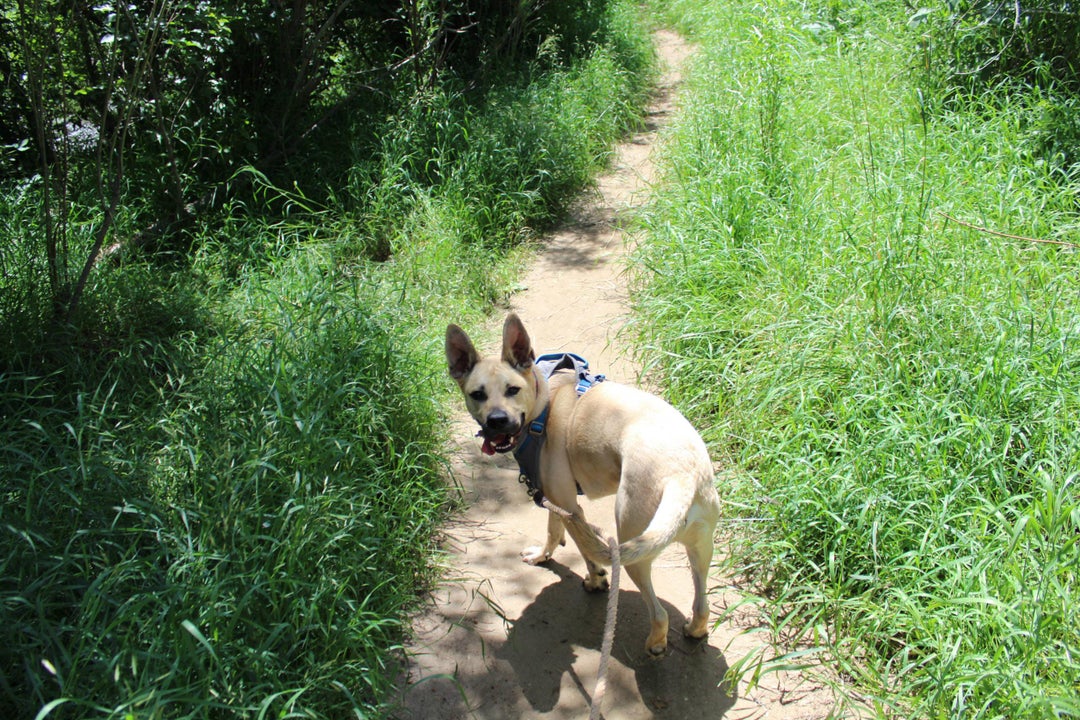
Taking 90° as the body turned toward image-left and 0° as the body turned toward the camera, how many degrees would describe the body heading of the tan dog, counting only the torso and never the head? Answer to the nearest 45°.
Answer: approximately 135°
